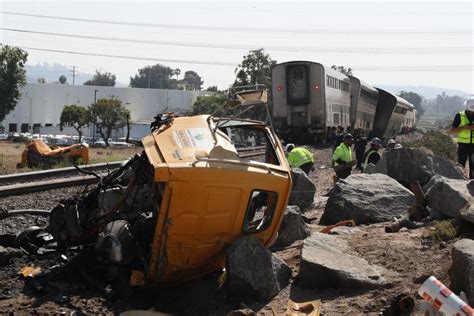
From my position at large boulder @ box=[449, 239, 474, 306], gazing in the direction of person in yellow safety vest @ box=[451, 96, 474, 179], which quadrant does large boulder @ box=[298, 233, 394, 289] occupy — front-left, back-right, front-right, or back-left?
front-left

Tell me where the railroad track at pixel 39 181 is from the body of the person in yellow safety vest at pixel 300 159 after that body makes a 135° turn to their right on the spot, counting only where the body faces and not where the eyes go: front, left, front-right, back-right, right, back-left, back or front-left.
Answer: back-left

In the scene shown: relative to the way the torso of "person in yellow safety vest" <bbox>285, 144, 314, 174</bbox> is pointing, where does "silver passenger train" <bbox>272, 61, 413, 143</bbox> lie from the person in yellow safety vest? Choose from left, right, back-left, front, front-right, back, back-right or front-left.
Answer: right

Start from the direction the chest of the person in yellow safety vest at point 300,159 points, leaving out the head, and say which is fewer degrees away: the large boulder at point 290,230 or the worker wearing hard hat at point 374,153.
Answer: the large boulder

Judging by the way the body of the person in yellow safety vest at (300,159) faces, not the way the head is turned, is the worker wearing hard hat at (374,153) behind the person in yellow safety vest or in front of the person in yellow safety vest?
behind

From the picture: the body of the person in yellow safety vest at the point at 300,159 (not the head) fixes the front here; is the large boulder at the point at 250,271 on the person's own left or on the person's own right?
on the person's own left

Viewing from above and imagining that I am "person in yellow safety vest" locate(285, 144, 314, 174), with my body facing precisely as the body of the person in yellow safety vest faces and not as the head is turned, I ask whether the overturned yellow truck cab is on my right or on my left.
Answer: on my left

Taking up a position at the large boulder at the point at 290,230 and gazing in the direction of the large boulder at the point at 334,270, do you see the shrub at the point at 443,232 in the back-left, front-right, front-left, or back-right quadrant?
front-left

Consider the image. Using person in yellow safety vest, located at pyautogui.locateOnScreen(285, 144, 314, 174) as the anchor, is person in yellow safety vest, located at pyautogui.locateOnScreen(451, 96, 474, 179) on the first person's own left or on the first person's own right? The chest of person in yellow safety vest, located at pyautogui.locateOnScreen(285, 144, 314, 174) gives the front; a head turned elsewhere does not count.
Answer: on the first person's own left

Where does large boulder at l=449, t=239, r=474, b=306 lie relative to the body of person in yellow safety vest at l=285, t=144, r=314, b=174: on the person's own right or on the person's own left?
on the person's own left

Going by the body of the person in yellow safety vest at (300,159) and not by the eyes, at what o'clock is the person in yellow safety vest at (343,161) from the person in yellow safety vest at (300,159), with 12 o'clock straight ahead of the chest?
the person in yellow safety vest at (343,161) is roughly at 6 o'clock from the person in yellow safety vest at (300,159).

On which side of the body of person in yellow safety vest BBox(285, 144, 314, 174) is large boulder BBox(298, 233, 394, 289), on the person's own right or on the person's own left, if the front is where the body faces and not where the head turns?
on the person's own left

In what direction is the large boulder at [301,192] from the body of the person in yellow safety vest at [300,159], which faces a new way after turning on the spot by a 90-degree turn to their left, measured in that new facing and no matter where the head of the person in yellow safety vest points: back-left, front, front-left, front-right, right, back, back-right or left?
front

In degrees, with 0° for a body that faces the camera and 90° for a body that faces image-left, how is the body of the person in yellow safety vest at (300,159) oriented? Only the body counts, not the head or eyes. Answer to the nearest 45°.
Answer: approximately 90°
